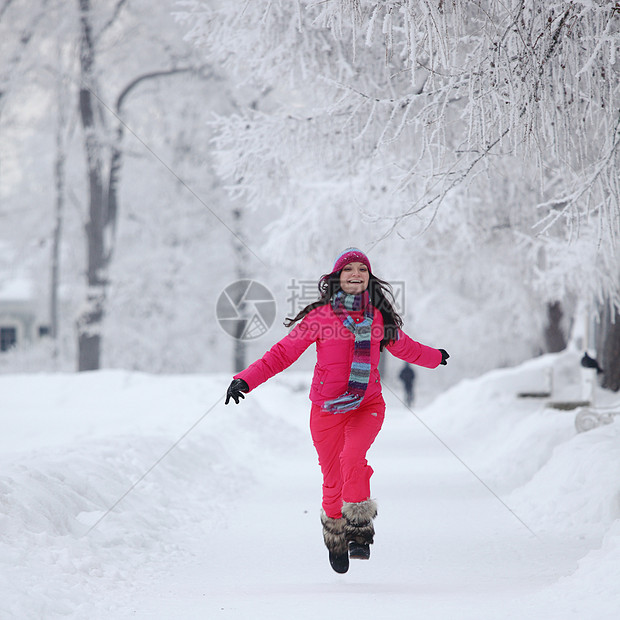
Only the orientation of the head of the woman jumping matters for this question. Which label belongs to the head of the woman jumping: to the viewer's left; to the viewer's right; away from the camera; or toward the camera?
toward the camera

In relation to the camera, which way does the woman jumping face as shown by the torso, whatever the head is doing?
toward the camera

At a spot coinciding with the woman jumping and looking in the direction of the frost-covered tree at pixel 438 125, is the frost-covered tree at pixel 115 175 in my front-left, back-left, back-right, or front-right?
front-left

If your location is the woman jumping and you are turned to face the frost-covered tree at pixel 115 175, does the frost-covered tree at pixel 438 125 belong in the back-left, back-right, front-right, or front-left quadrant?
front-right

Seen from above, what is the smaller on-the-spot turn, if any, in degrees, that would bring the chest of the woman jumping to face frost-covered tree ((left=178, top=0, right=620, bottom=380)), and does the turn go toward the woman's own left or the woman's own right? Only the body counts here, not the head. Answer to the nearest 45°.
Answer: approximately 180°

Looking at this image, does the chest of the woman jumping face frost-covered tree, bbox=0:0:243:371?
no
